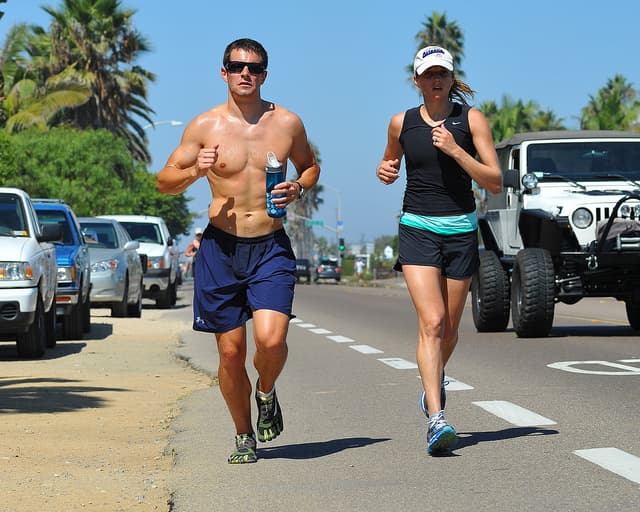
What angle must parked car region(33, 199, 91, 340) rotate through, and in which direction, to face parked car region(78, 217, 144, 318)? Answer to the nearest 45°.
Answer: approximately 180°

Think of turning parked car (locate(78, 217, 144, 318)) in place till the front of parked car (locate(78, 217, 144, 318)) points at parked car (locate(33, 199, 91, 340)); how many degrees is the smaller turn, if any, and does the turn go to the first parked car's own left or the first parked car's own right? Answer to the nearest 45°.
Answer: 0° — it already faces it

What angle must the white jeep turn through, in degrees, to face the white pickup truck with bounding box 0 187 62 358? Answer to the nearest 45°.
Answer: approximately 45° to its right

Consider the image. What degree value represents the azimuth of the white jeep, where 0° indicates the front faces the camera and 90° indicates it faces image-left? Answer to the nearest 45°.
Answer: approximately 0°

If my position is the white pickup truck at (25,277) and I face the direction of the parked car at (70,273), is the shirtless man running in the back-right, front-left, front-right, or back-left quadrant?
back-right

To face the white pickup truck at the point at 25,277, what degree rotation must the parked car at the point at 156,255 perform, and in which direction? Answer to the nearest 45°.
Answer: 0° — it already faces it
